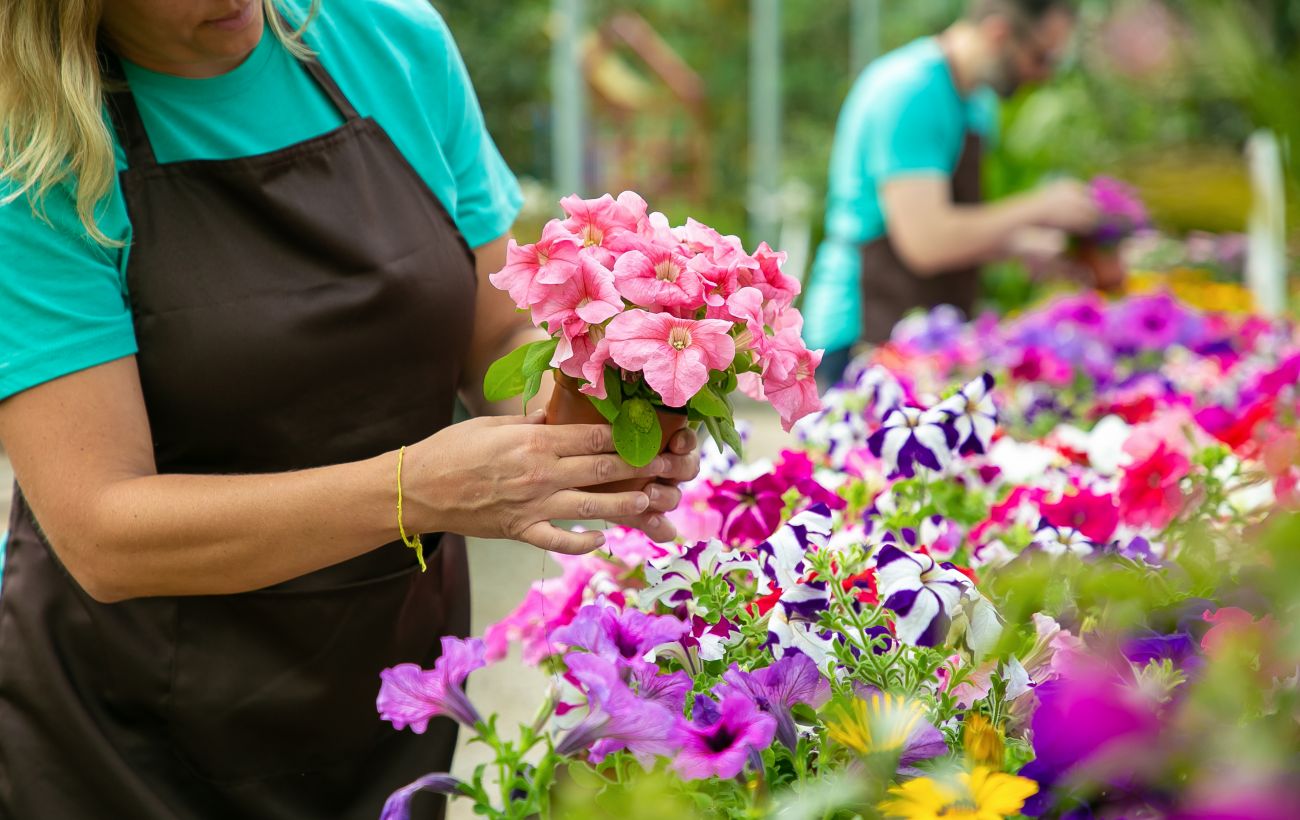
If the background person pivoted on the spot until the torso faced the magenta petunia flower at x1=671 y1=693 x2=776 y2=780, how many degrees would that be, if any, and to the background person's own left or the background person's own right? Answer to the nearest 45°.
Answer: approximately 90° to the background person's own right

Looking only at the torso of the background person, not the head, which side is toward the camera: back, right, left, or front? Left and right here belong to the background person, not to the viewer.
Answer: right

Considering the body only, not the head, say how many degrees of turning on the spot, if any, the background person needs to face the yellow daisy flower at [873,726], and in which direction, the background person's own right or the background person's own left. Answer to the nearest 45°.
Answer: approximately 90° to the background person's own right

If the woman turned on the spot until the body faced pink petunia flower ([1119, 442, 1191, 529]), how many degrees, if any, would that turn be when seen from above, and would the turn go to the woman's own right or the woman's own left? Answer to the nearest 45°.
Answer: approximately 45° to the woman's own left

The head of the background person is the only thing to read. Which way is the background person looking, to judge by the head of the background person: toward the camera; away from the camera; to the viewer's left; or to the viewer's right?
to the viewer's right

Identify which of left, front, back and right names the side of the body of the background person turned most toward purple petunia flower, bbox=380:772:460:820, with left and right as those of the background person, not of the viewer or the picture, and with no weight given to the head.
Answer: right

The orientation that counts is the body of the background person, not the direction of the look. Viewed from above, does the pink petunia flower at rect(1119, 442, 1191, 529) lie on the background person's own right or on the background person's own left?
on the background person's own right
